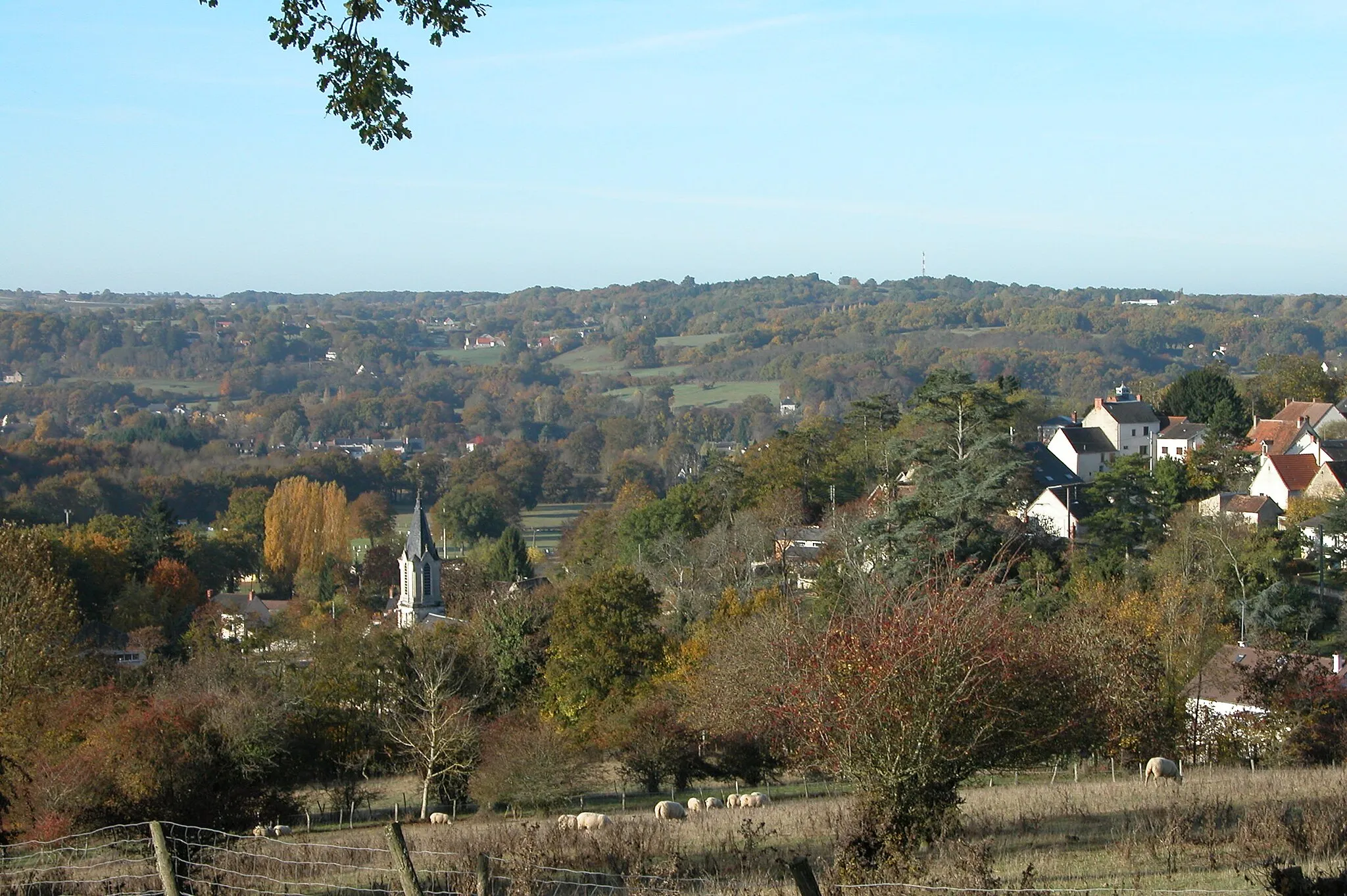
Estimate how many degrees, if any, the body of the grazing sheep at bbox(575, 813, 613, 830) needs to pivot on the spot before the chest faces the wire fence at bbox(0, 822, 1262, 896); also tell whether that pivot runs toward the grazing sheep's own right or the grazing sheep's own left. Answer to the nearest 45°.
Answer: approximately 135° to the grazing sheep's own right

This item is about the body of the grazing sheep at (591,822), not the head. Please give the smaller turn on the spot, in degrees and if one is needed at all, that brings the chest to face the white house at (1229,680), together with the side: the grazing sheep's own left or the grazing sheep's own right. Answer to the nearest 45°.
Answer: approximately 45° to the grazing sheep's own left

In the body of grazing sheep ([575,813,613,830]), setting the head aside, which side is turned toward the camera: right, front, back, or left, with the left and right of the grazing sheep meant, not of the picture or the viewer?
right

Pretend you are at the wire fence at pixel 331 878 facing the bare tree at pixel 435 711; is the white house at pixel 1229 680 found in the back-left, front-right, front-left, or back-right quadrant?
front-right

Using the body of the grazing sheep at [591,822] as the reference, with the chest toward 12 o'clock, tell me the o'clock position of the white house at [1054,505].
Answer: The white house is roughly at 10 o'clock from the grazing sheep.

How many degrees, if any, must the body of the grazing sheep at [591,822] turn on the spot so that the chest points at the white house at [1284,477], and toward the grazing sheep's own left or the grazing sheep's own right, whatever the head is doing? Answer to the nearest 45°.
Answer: approximately 45° to the grazing sheep's own left

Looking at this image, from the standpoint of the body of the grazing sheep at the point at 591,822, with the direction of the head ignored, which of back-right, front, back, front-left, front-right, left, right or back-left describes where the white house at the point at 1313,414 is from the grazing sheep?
front-left

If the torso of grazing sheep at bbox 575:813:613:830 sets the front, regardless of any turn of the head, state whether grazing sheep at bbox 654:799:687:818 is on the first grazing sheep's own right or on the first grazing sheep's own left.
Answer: on the first grazing sheep's own left
